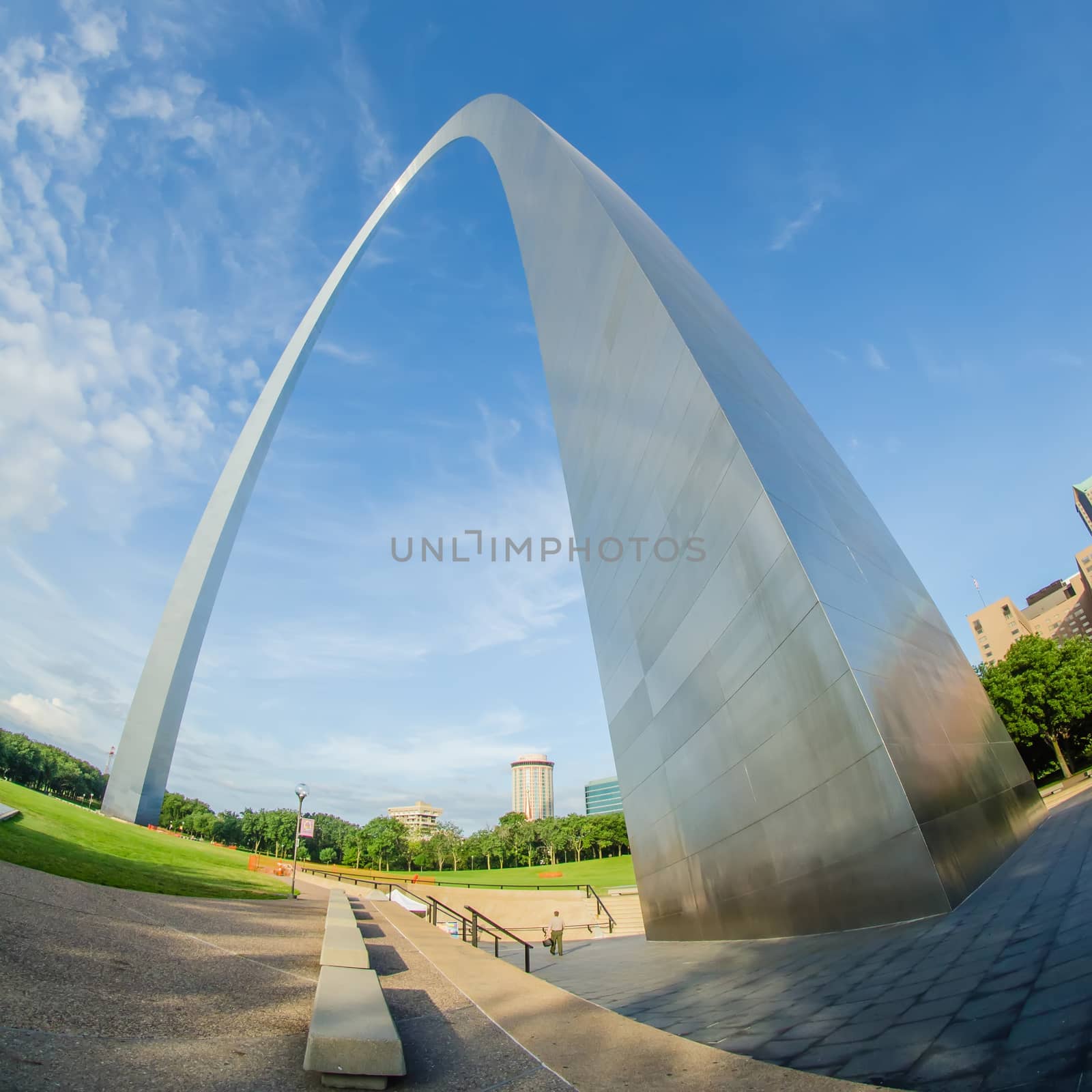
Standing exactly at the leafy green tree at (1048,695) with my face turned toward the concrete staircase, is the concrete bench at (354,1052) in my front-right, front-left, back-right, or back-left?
front-left

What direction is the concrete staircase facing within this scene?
toward the camera

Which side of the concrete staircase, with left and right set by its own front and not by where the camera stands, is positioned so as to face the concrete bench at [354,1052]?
front

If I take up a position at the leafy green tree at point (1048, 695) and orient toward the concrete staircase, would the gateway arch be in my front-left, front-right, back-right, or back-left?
front-left

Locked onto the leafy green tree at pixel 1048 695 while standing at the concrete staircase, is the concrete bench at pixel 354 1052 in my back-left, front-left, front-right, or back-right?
back-right

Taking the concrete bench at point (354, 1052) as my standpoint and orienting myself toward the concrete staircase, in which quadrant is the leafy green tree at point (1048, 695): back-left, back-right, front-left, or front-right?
front-right
